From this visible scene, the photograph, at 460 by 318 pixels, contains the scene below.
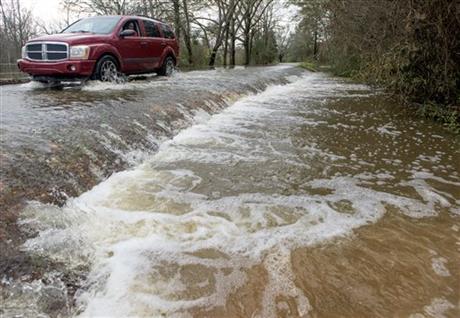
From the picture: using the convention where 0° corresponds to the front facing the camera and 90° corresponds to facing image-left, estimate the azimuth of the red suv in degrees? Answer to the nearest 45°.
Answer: approximately 45°
